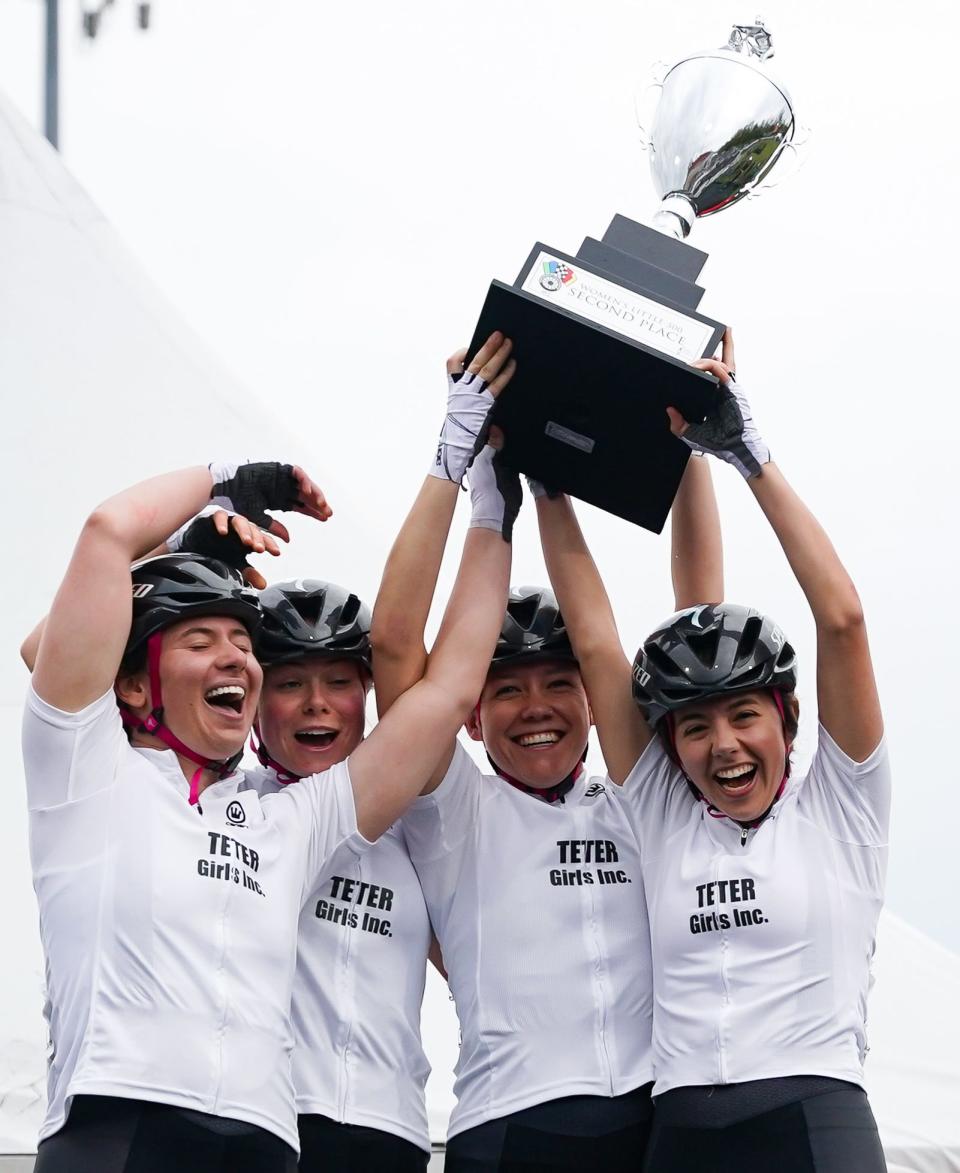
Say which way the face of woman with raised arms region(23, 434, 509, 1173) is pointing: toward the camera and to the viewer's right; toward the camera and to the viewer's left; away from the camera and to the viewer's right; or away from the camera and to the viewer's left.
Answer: toward the camera and to the viewer's right

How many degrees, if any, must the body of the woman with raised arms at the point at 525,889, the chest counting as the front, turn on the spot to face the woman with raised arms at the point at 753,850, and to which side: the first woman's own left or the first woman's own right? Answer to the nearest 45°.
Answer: approximately 45° to the first woman's own left

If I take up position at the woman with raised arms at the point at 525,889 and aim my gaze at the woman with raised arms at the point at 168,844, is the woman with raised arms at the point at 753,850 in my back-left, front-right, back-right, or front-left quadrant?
back-left
